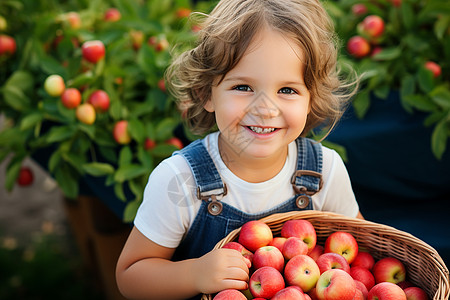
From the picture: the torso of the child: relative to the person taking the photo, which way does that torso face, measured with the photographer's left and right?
facing the viewer

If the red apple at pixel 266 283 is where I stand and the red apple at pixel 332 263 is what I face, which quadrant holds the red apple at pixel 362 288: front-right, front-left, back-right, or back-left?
front-right

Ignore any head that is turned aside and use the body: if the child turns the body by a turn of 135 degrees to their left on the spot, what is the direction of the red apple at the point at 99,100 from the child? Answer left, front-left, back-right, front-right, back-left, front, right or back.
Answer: left

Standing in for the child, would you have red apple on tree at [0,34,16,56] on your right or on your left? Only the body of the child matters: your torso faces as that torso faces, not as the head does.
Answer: on your right

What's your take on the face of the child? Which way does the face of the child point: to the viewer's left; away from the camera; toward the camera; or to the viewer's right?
toward the camera
